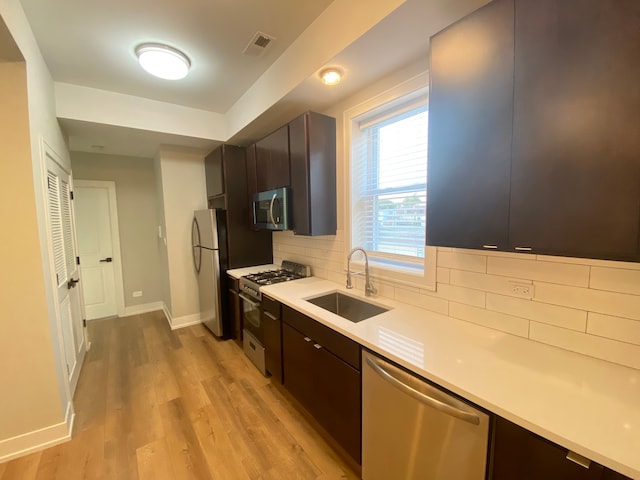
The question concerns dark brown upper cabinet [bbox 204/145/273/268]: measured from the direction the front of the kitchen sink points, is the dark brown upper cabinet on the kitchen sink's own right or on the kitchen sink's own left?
on the kitchen sink's own right

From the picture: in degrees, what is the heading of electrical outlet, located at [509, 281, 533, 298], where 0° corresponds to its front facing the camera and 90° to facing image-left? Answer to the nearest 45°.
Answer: approximately 45°

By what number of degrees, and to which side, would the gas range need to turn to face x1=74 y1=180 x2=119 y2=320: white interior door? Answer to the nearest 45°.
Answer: approximately 90° to its right

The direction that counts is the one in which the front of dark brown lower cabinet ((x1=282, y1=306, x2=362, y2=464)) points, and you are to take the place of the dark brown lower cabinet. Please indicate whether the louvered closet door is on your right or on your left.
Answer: on your right

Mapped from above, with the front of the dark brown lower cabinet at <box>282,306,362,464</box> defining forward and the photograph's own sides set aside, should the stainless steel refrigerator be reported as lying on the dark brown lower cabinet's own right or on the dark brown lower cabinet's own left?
on the dark brown lower cabinet's own right

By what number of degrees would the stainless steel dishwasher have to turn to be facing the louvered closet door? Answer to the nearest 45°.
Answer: approximately 45° to its right

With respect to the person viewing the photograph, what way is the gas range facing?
facing the viewer and to the left of the viewer
